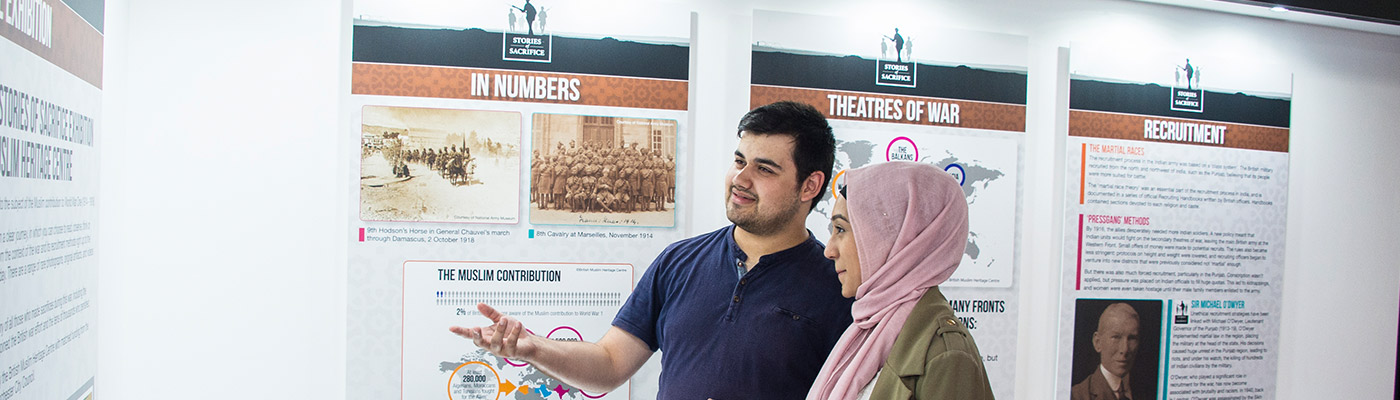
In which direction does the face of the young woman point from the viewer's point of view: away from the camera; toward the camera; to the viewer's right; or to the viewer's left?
to the viewer's left

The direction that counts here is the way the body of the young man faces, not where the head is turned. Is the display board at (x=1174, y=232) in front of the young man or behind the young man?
behind

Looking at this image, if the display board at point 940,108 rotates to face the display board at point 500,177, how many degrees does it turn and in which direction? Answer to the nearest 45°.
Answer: approximately 45° to its right

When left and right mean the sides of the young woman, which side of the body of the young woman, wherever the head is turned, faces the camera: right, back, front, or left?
left

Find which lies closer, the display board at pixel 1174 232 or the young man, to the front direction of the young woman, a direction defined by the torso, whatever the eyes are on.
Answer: the young man

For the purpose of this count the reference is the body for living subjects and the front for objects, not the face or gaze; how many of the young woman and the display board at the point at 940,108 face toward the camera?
1

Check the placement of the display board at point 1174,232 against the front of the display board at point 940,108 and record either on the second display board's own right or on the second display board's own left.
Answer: on the second display board's own left

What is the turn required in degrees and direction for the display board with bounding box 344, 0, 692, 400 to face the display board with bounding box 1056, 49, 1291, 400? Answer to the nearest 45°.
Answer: approximately 90° to its left

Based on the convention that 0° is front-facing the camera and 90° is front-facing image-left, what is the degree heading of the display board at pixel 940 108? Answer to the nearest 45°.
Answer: approximately 0°

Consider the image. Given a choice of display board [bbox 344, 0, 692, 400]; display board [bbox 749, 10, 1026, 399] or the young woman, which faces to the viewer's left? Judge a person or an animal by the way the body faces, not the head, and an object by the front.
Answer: the young woman

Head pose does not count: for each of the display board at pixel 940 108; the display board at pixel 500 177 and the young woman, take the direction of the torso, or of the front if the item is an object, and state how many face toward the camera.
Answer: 2
